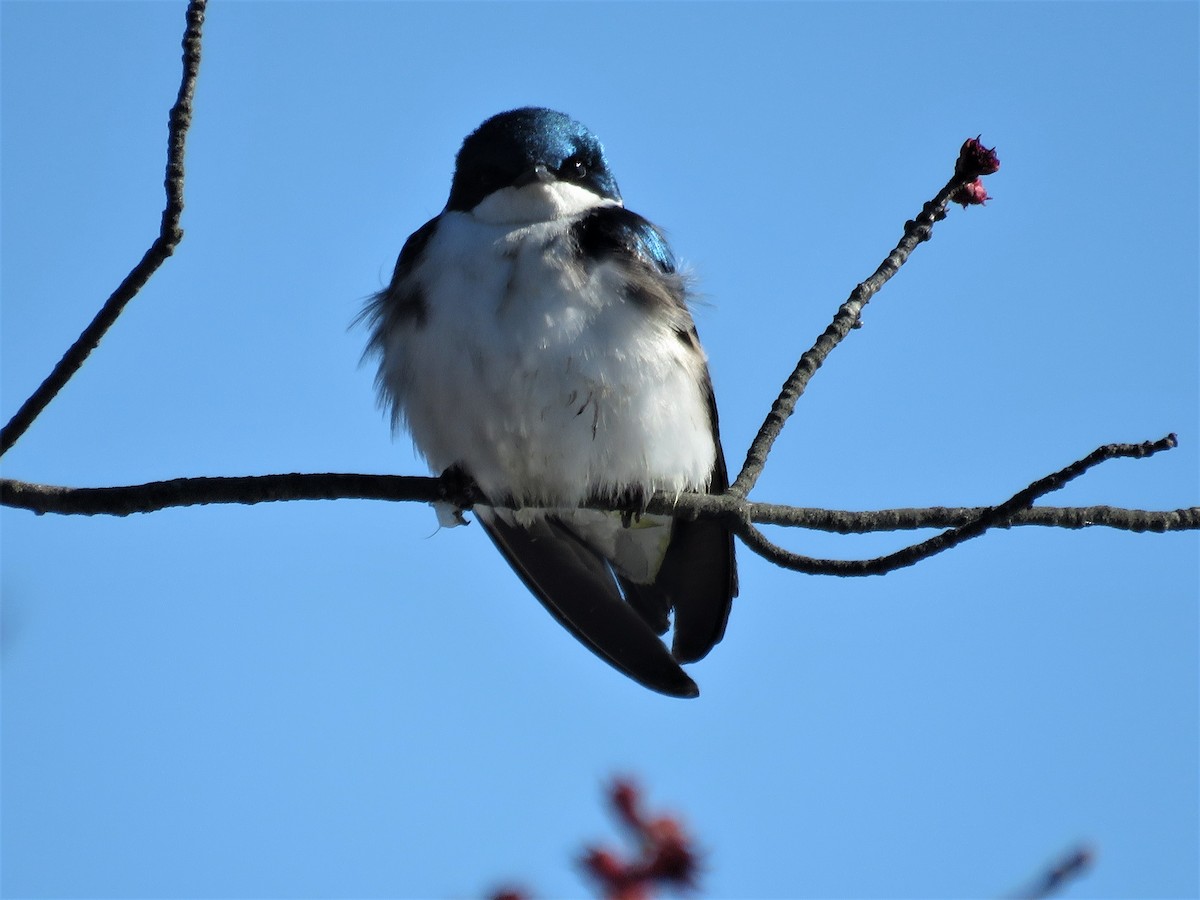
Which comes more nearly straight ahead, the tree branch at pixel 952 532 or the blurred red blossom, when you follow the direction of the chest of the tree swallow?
the blurred red blossom

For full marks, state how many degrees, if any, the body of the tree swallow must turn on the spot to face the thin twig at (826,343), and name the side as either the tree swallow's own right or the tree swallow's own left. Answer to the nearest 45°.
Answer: approximately 45° to the tree swallow's own left

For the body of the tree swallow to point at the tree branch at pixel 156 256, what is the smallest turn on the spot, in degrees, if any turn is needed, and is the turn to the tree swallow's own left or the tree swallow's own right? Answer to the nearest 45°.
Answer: approximately 45° to the tree swallow's own right

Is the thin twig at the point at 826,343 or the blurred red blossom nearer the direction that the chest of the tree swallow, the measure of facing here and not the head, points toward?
the blurred red blossom

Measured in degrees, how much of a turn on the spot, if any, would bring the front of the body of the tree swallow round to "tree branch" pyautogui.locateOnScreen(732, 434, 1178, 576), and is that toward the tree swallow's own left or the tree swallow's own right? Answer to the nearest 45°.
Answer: approximately 45° to the tree swallow's own left

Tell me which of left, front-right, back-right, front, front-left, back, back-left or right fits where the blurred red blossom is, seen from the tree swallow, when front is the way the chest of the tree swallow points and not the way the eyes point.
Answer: front

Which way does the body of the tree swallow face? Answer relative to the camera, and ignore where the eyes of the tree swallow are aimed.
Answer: toward the camera
